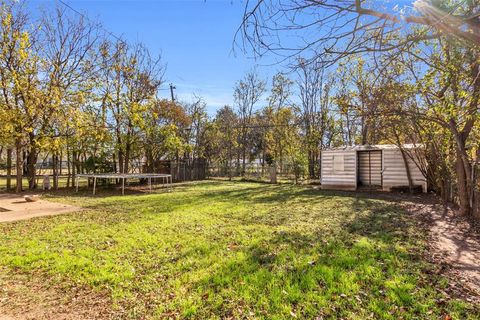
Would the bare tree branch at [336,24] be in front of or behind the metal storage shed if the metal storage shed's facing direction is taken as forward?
in front

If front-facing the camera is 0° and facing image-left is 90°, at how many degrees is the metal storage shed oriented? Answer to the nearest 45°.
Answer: approximately 0°

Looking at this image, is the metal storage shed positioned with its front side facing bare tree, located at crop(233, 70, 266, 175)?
no
